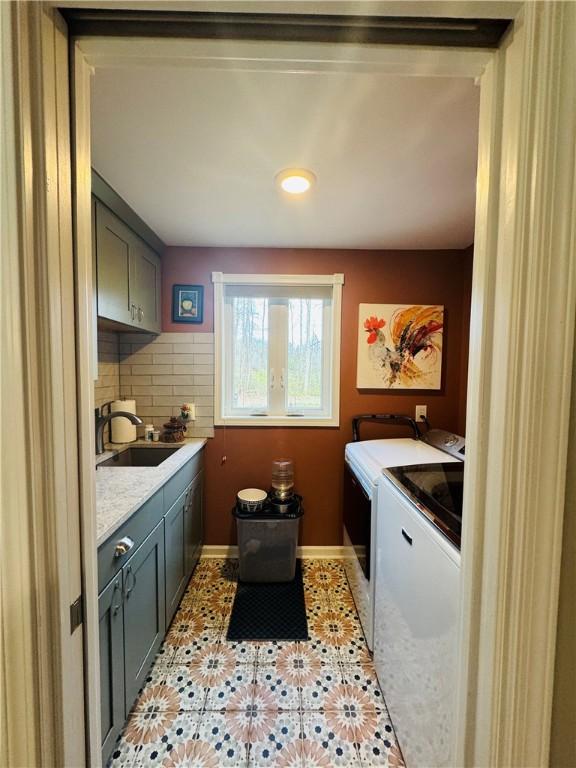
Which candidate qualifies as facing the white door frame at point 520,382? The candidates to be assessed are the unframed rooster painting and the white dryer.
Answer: the unframed rooster painting

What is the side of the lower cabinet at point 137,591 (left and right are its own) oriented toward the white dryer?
front

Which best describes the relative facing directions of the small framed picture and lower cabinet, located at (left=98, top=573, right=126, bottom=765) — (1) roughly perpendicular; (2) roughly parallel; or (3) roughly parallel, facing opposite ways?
roughly perpendicular

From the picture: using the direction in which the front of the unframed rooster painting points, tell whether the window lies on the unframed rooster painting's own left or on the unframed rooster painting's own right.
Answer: on the unframed rooster painting's own right

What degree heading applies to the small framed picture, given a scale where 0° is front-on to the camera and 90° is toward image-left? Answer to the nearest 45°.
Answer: approximately 0°

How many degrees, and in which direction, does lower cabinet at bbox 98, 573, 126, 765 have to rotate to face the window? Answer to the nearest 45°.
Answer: approximately 45° to its left

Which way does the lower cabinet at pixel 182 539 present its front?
to the viewer's right

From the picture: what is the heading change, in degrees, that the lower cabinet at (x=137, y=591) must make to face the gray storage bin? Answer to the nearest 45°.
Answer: approximately 45° to its left

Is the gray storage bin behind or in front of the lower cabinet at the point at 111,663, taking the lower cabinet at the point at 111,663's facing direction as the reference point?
in front

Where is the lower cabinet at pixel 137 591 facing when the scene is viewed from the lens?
facing to the right of the viewer

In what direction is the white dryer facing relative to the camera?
to the viewer's left
